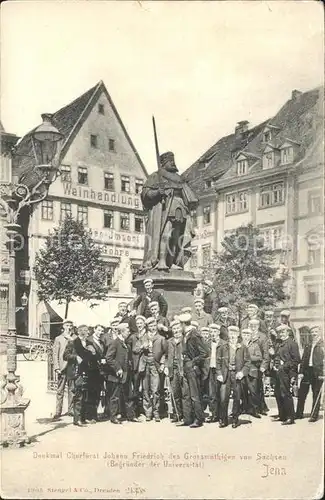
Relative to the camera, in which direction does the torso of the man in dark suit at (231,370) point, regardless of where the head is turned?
toward the camera

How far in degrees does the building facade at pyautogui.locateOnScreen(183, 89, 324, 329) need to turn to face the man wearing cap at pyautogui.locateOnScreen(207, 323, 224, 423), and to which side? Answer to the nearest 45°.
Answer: approximately 45° to its left

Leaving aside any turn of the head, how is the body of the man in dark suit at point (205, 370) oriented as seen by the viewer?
toward the camera

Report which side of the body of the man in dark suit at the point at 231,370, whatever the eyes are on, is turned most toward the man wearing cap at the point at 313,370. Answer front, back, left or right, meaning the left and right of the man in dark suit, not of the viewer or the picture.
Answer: left

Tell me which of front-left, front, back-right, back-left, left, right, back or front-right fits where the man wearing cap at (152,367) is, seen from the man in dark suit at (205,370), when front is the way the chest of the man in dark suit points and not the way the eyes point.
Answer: right

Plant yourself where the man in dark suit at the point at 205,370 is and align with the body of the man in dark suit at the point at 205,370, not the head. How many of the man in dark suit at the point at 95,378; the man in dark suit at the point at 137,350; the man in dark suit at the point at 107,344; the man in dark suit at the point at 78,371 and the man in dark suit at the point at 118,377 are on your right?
5

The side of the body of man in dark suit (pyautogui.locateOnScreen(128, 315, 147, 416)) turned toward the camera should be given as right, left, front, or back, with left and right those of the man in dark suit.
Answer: front

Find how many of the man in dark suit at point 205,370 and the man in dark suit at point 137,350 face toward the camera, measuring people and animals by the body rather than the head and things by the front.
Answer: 2

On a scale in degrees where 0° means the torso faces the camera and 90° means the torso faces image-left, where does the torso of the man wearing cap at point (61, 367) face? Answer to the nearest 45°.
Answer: approximately 315°

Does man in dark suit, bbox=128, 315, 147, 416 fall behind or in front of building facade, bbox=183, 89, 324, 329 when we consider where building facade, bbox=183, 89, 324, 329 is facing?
in front

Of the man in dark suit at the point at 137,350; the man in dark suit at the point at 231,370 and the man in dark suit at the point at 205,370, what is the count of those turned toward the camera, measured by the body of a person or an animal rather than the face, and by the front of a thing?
3

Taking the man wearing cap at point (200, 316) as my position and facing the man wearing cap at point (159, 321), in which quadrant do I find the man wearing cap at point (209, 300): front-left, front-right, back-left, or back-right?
back-right
